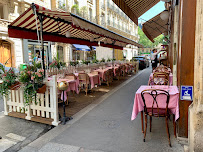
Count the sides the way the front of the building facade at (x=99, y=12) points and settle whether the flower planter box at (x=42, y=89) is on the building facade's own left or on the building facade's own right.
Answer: on the building facade's own right

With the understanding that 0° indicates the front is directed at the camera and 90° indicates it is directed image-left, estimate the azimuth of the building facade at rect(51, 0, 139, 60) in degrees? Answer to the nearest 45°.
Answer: approximately 315°

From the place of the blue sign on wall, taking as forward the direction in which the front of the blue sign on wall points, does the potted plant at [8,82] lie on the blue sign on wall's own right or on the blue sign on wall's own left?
on the blue sign on wall's own right

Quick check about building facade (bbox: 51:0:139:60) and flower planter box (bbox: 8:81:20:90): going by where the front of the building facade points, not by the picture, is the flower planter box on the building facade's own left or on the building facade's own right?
on the building facade's own right

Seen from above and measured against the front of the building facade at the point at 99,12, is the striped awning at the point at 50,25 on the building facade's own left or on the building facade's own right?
on the building facade's own right

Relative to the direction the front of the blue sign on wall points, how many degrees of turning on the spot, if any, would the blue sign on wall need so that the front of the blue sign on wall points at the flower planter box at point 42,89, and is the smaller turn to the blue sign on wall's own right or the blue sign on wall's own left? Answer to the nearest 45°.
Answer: approximately 90° to the blue sign on wall's own right

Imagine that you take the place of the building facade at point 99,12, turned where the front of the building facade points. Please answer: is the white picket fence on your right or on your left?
on your right

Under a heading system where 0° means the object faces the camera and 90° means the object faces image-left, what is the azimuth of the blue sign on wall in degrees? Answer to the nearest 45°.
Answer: approximately 0°

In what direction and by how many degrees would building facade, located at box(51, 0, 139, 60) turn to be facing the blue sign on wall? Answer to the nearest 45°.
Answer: approximately 45° to its right
